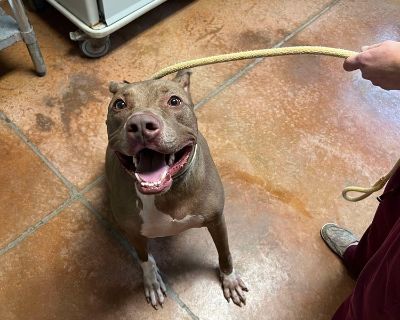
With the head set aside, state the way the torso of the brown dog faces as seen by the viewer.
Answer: toward the camera

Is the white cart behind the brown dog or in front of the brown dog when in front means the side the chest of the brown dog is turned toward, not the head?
behind
